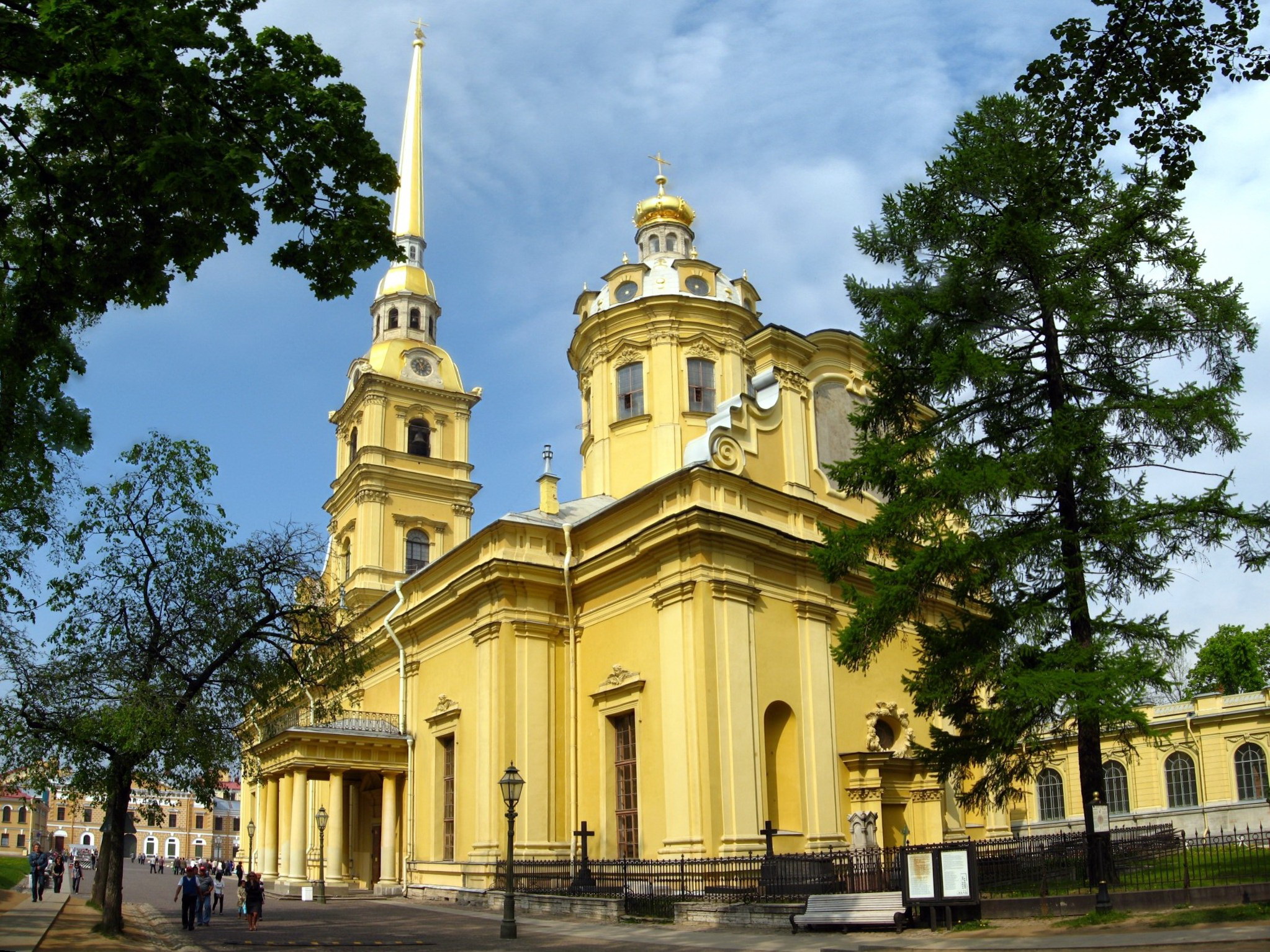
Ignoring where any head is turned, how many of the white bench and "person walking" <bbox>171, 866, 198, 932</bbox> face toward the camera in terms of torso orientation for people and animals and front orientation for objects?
2

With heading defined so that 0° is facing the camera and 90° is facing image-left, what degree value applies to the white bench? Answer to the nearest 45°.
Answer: approximately 0°

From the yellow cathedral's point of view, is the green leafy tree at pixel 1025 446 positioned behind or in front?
behind

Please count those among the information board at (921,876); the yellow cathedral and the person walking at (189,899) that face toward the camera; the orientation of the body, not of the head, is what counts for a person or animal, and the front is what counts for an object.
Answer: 2

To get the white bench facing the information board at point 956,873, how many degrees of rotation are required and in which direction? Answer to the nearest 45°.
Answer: approximately 45° to its left

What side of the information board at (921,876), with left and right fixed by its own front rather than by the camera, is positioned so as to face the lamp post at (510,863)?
right

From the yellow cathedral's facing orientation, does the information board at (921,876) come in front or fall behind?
behind

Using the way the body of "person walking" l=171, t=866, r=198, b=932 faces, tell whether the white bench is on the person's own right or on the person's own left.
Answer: on the person's own left
